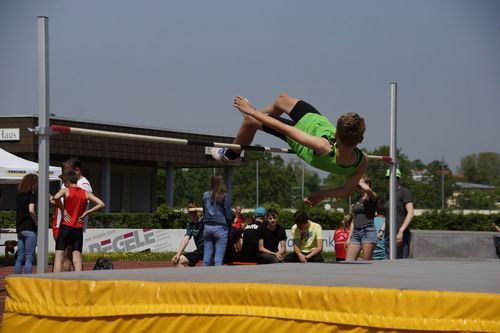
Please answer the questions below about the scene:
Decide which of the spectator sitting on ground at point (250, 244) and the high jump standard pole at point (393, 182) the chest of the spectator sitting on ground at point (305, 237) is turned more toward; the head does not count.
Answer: the high jump standard pole

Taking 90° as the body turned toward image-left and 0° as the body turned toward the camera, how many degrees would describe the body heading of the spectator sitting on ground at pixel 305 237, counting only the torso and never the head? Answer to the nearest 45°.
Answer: approximately 0°

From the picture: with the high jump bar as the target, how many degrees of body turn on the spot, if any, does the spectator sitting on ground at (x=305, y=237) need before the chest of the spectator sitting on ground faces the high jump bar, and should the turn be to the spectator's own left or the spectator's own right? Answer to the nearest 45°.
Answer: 0° — they already face it

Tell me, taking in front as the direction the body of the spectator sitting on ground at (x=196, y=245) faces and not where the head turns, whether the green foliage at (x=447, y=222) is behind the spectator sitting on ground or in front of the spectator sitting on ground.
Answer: behind
